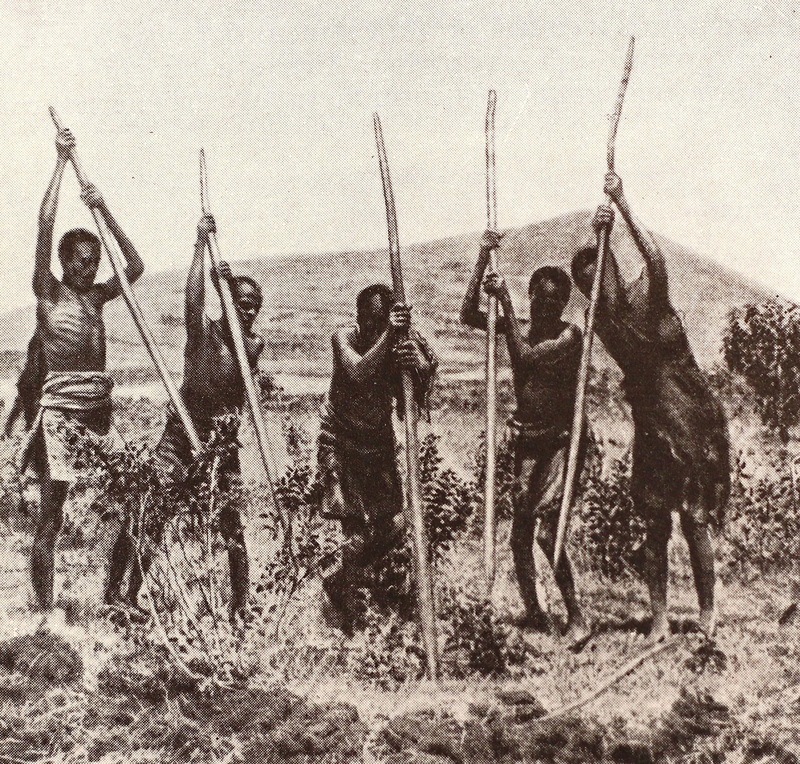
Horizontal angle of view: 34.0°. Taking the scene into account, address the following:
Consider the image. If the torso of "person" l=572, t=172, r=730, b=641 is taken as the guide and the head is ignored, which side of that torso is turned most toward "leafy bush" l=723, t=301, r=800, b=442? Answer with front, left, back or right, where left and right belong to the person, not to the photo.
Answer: back

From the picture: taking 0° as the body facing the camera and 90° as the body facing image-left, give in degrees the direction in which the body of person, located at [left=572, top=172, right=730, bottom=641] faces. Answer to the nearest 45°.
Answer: approximately 45°

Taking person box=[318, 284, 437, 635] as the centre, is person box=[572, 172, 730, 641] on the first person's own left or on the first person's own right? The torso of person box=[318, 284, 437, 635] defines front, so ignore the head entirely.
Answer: on the first person's own left

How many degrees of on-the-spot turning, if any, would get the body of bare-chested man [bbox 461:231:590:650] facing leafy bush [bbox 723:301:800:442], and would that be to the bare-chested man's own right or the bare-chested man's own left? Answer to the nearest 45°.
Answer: approximately 135° to the bare-chested man's own left

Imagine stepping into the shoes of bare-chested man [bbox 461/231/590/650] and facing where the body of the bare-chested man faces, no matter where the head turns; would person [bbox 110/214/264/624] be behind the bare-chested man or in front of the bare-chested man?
in front

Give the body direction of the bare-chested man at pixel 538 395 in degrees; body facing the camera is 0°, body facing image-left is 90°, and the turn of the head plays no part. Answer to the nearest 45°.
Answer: approximately 45°

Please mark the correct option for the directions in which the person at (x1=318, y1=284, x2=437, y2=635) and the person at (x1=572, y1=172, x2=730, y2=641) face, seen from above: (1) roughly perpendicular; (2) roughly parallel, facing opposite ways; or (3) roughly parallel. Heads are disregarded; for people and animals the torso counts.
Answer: roughly perpendicular

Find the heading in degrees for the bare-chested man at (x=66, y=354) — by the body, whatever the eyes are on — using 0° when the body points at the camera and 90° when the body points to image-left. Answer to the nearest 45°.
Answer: approximately 315°
